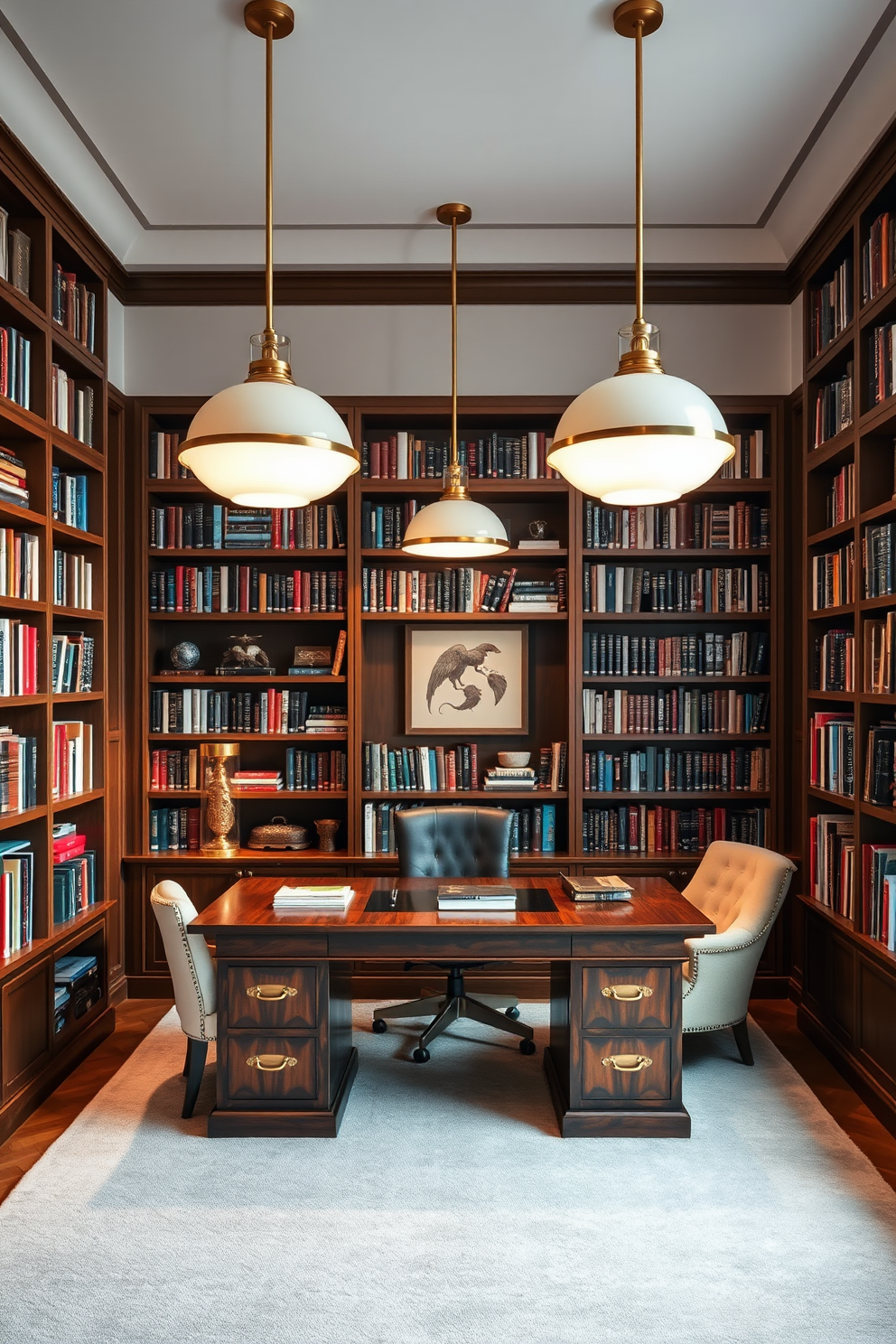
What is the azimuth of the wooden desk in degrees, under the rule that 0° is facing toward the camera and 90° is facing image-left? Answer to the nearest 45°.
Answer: approximately 0°

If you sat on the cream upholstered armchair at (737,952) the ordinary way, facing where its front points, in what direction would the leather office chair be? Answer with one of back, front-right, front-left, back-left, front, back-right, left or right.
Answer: front-right

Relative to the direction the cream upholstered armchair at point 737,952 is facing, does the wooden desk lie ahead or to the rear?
ahead

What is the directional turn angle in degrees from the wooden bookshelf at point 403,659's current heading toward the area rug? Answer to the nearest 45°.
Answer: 0° — it already faces it

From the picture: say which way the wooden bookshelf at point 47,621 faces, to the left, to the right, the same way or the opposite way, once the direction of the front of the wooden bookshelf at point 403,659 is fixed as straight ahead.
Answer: to the left

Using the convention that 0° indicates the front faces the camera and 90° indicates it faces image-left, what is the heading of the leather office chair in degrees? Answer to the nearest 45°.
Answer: approximately 0°

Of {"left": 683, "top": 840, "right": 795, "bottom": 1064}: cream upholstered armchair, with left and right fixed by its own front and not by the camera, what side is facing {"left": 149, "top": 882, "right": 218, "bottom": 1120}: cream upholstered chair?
front

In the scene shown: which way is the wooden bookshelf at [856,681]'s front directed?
to the viewer's left

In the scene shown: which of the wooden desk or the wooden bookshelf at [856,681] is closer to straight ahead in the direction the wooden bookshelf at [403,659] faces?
the wooden desk

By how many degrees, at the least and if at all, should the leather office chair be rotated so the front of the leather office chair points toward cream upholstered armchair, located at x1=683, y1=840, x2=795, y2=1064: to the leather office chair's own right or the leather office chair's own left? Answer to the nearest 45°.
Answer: approximately 45° to the leather office chair's own left

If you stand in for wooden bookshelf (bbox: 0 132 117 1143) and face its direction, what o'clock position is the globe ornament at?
The globe ornament is roughly at 10 o'clock from the wooden bookshelf.

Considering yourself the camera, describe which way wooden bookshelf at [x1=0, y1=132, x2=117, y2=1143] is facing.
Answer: facing to the right of the viewer
